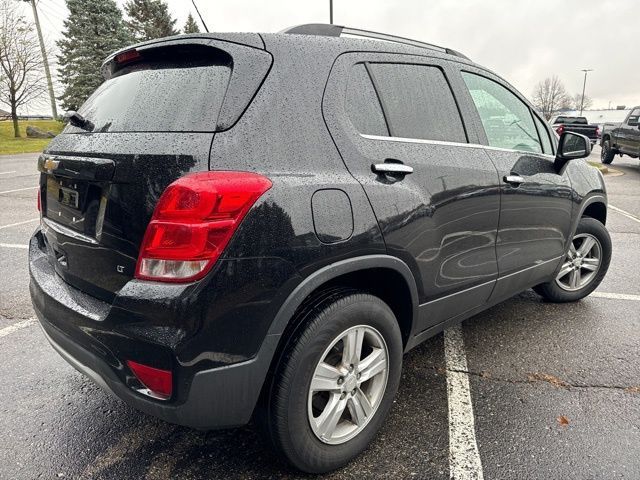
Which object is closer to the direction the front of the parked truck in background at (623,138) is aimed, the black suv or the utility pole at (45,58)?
the utility pole

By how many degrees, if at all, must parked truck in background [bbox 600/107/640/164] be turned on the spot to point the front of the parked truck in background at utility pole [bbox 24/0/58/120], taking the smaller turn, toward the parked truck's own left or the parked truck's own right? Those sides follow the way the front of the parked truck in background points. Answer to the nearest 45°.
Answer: approximately 45° to the parked truck's own left

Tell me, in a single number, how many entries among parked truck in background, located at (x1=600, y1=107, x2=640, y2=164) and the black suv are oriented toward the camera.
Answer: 0

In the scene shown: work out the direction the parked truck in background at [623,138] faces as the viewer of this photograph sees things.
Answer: facing away from the viewer and to the left of the viewer

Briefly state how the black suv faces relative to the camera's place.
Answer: facing away from the viewer and to the right of the viewer

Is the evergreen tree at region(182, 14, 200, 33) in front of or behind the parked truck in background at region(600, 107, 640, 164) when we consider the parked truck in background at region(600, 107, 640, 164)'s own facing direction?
in front

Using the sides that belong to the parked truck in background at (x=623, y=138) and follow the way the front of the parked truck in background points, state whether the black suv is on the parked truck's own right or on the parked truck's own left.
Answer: on the parked truck's own left

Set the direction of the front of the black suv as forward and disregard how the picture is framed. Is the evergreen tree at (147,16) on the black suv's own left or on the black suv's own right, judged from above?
on the black suv's own left

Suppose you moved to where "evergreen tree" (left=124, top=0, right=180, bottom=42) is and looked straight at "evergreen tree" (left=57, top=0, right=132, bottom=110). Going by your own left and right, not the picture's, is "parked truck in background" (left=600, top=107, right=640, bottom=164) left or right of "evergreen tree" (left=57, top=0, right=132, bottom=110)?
left

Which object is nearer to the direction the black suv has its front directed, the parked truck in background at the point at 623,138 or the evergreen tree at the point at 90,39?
the parked truck in background
